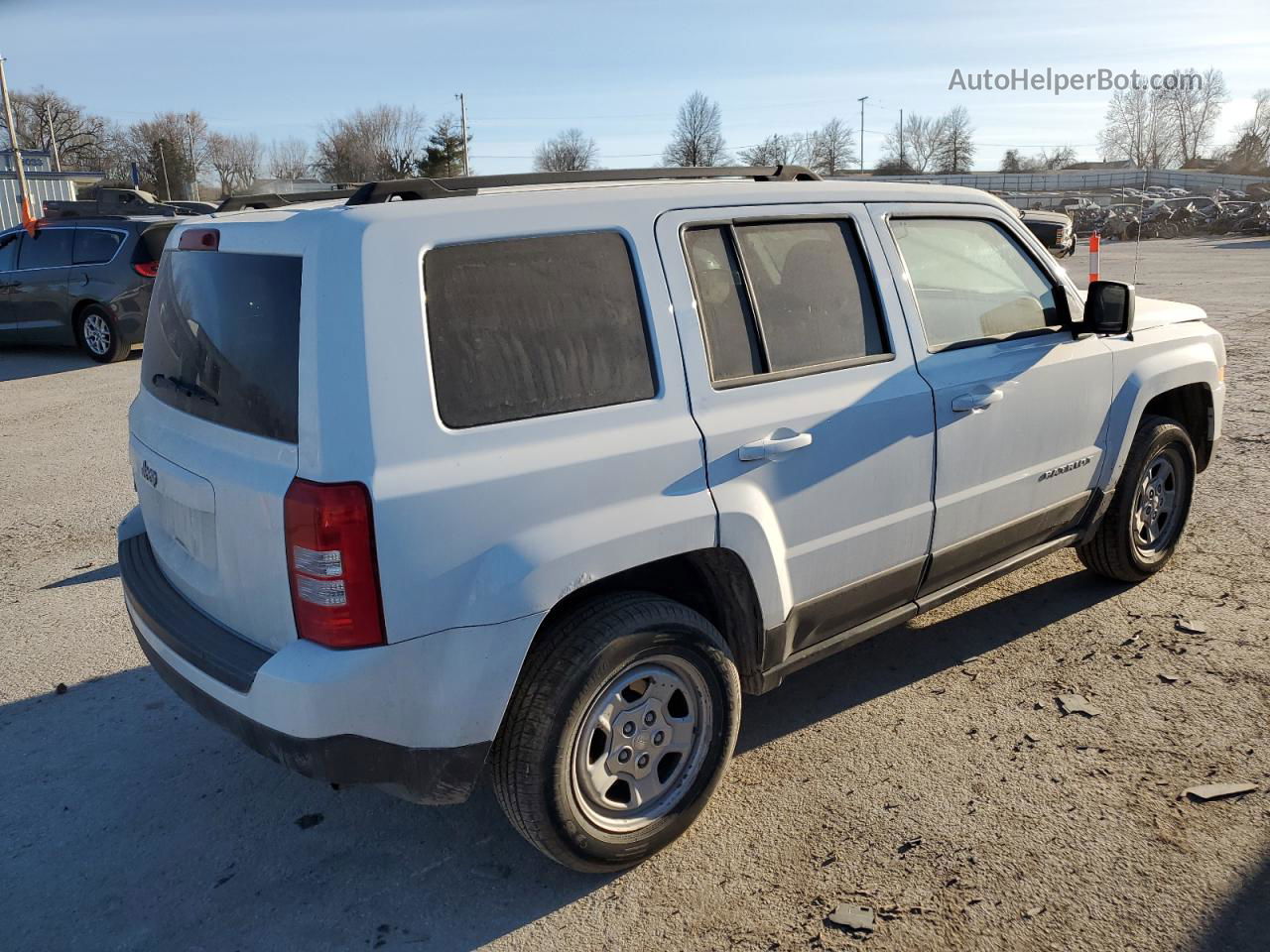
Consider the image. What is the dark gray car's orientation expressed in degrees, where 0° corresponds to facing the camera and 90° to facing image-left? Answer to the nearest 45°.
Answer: approximately 135°

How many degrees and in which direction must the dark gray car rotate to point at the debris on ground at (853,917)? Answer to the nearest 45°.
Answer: approximately 135° to its left

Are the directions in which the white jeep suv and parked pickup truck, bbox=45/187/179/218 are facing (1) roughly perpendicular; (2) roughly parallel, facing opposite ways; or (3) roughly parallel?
roughly parallel

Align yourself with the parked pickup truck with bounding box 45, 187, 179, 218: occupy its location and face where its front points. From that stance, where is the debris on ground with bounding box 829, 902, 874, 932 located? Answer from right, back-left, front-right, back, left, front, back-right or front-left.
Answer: right

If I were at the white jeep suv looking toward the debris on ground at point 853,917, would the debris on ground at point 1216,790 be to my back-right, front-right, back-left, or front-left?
front-left

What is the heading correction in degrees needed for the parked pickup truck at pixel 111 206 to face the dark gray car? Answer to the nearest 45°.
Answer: approximately 90° to its right

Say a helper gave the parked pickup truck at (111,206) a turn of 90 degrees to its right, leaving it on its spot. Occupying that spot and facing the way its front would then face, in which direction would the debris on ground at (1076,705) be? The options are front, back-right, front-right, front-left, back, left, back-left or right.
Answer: front

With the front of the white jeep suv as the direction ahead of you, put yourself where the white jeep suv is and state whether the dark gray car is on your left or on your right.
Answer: on your left

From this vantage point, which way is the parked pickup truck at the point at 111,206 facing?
to the viewer's right

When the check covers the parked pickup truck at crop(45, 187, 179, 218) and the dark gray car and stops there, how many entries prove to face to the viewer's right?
1

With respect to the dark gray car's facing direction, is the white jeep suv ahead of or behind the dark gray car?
behind

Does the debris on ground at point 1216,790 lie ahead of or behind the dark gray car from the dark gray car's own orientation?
behind

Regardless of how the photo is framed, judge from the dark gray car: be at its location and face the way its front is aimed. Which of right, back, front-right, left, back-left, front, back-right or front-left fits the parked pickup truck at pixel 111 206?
front-right

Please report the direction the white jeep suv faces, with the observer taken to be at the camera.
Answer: facing away from the viewer and to the right of the viewer

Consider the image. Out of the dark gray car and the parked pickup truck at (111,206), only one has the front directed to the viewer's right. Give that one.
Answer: the parked pickup truck
